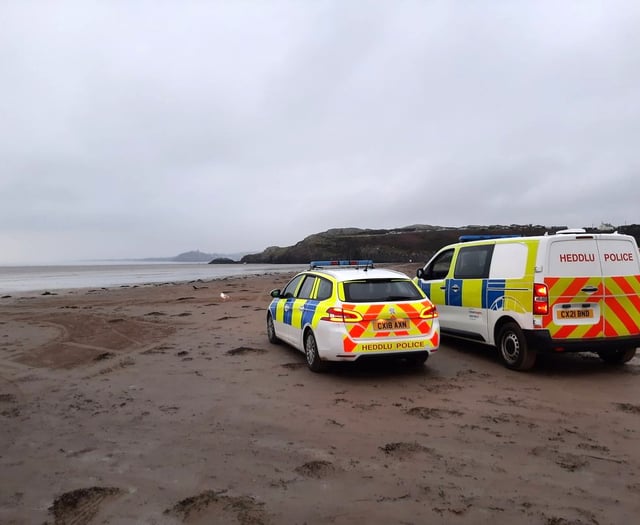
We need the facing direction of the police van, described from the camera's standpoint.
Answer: facing away from the viewer and to the left of the viewer

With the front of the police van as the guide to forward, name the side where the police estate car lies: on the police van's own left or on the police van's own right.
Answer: on the police van's own left

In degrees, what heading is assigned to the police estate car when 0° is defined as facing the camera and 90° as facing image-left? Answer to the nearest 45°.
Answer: approximately 135°

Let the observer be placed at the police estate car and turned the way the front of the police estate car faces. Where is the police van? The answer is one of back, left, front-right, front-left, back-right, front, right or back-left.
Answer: back-right
